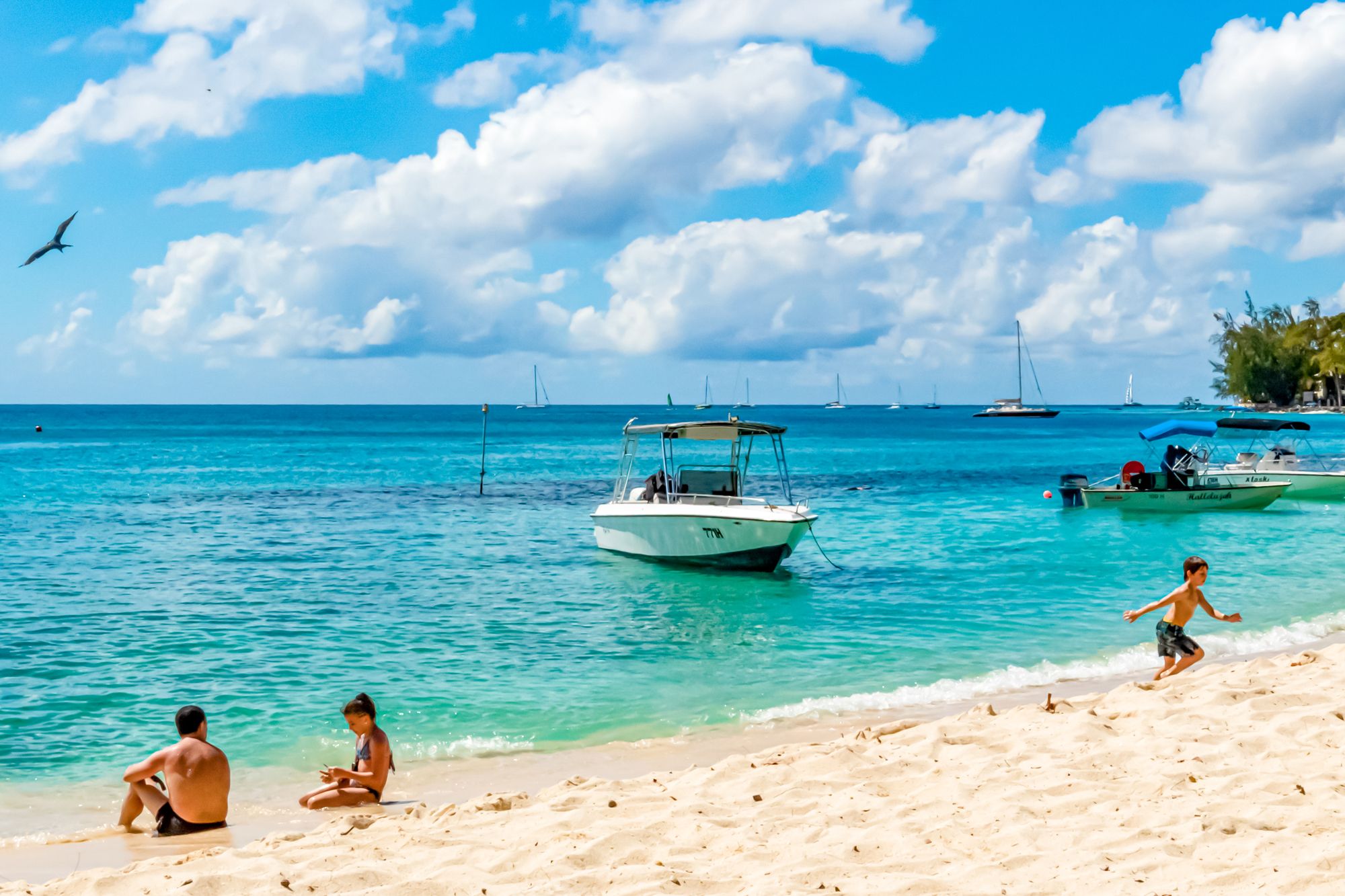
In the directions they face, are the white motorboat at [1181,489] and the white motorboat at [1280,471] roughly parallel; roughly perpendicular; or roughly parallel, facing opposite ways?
roughly parallel

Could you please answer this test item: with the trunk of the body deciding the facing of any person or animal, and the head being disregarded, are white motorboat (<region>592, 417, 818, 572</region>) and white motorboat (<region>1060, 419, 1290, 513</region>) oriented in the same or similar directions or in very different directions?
same or similar directions

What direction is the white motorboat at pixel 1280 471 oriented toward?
to the viewer's right

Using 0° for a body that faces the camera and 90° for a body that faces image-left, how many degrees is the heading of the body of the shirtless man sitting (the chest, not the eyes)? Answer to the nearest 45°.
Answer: approximately 135°

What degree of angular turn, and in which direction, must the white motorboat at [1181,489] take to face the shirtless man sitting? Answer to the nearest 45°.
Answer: approximately 90° to its right

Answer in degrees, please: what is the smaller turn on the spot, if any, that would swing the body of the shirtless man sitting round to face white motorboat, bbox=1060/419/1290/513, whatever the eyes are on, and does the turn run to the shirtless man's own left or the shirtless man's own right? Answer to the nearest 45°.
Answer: approximately 90° to the shirtless man's own right

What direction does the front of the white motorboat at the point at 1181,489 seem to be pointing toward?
to the viewer's right

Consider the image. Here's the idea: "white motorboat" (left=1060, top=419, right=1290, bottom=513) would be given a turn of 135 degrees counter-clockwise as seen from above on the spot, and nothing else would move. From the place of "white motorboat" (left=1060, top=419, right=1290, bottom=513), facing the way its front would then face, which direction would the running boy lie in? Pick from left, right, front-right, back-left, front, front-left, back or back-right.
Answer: back-left

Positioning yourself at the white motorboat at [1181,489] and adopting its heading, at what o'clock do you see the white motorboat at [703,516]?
the white motorboat at [703,516] is roughly at 4 o'clock from the white motorboat at [1181,489].
